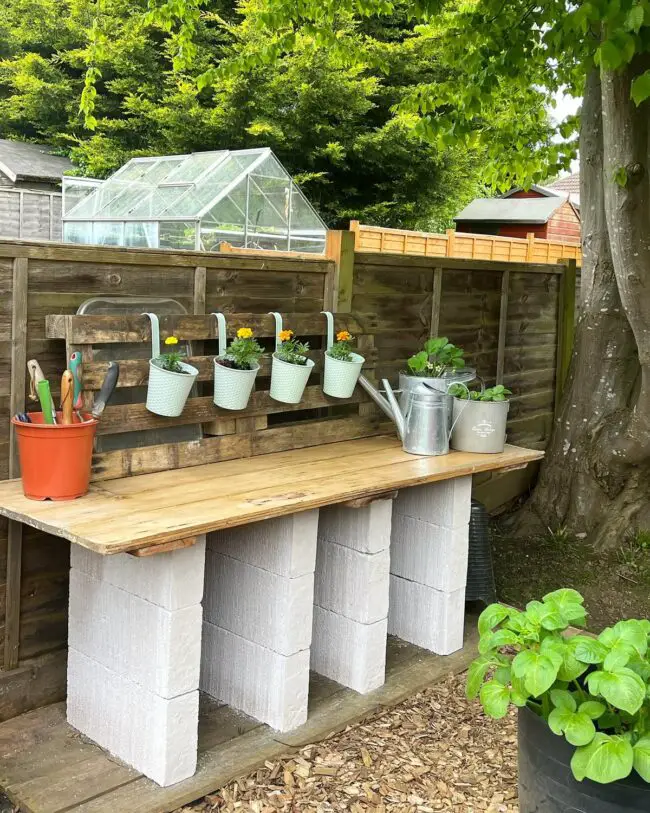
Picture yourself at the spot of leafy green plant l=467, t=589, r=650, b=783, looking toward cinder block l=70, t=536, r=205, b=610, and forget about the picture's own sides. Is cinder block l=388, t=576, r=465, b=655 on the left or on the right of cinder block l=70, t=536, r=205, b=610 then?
right

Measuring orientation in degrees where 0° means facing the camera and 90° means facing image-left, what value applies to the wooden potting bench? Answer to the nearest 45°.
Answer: approximately 315°

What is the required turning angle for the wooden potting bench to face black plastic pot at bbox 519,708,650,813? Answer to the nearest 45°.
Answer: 0° — it already faces it
